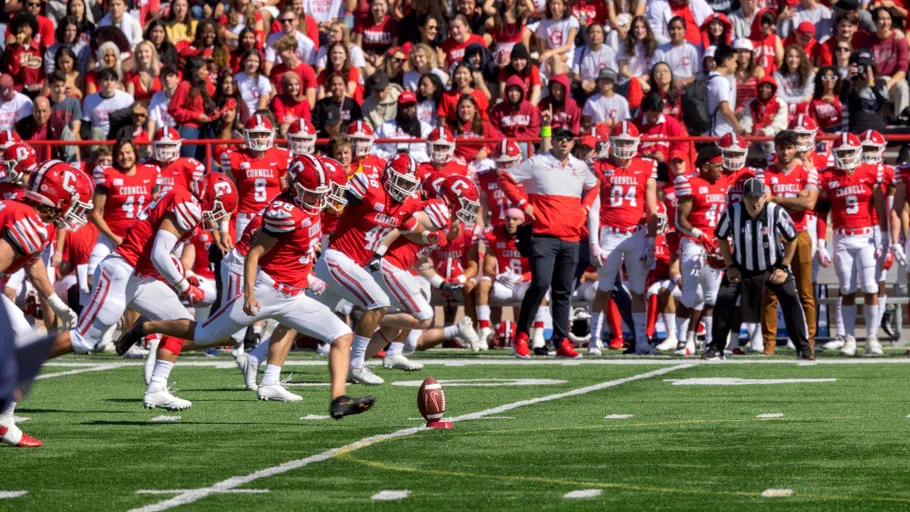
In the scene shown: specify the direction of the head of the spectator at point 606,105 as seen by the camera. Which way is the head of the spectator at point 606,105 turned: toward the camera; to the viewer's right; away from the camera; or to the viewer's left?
toward the camera

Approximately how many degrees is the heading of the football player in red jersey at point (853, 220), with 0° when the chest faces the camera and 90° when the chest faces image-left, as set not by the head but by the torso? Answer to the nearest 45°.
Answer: approximately 0°

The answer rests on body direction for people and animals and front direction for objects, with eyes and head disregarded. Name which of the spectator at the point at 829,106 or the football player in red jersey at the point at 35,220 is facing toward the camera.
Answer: the spectator

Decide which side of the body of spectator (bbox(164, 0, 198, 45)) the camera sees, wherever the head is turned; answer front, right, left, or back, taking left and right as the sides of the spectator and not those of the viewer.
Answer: front

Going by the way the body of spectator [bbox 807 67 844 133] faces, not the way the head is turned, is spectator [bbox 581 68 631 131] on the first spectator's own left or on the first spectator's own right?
on the first spectator's own right

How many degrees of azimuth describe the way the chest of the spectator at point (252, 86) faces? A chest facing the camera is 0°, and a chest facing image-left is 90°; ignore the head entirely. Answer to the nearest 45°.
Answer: approximately 0°

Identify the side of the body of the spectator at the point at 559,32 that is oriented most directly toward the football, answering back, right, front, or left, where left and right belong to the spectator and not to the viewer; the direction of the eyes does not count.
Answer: front

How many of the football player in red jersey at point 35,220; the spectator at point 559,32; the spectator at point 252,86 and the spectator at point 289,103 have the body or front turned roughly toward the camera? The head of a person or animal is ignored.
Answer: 3

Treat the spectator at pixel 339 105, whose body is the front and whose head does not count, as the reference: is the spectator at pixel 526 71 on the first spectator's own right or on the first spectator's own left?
on the first spectator's own left

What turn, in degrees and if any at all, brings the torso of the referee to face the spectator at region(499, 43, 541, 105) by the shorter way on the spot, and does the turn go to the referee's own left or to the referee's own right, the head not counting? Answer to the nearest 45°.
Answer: approximately 135° to the referee's own right

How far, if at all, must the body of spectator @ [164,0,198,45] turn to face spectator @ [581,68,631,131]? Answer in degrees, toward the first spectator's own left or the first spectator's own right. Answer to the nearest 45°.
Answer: approximately 45° to the first spectator's own left

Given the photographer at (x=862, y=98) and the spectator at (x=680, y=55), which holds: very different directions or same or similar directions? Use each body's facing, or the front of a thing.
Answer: same or similar directions

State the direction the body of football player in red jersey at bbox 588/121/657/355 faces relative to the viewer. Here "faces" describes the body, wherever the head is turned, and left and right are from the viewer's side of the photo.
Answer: facing the viewer

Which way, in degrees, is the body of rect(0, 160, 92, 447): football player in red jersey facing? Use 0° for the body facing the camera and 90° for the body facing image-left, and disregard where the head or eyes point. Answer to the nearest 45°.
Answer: approximately 270°

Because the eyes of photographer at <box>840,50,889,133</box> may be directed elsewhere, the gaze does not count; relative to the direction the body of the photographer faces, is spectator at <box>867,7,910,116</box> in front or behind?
behind

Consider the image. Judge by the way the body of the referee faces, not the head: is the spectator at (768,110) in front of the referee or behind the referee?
behind

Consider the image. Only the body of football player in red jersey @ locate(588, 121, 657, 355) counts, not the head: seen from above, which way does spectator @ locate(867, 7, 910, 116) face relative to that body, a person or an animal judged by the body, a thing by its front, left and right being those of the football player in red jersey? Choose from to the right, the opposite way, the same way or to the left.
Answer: the same way

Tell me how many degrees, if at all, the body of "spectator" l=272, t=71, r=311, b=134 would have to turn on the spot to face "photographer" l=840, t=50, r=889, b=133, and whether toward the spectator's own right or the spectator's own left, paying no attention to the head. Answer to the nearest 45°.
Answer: approximately 90° to the spectator's own left
